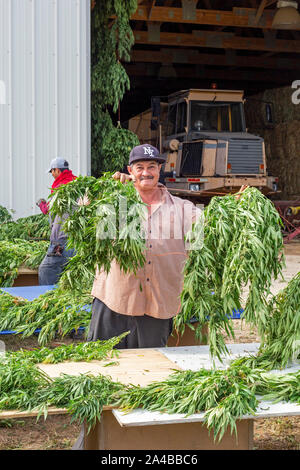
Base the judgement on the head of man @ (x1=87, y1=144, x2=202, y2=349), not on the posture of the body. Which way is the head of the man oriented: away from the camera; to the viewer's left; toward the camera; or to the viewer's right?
toward the camera

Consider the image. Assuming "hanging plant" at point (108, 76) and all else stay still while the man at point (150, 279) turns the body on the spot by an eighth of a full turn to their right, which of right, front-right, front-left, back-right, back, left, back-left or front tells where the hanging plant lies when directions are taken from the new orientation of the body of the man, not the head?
back-right

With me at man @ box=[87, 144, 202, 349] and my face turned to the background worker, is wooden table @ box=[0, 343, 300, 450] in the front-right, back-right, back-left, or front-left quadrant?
back-left

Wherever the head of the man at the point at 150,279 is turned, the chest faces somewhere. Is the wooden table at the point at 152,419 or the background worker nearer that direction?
the wooden table

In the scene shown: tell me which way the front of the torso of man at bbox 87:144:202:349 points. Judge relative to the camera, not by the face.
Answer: toward the camera

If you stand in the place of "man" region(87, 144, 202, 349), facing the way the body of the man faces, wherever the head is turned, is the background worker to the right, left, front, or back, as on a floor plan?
back

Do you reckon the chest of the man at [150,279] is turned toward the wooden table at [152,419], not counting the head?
yes

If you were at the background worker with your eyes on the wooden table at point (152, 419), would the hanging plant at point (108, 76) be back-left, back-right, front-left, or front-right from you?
back-left
